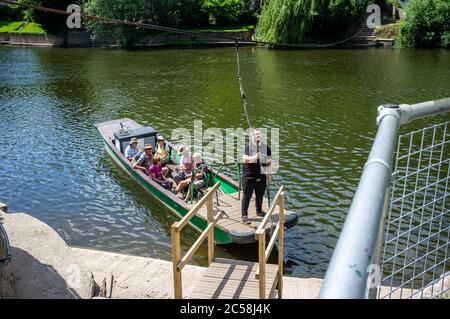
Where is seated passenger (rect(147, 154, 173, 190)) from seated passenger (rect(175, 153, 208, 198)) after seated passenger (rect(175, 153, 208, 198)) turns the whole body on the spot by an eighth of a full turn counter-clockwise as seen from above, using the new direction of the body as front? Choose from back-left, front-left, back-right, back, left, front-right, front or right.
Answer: back-right

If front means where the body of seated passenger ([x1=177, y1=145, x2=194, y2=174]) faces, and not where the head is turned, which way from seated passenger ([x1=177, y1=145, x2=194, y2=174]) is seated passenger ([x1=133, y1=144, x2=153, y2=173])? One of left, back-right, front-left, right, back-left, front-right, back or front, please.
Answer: right

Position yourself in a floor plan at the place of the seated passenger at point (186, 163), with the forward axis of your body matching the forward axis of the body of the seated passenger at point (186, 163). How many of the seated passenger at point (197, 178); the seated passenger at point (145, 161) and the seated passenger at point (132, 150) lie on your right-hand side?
2

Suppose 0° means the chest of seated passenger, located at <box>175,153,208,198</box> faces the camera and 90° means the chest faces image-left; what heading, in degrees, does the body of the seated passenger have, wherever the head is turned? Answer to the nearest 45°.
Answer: approximately 45°

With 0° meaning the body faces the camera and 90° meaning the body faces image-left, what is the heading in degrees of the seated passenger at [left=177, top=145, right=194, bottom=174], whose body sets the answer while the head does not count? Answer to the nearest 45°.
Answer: approximately 45°

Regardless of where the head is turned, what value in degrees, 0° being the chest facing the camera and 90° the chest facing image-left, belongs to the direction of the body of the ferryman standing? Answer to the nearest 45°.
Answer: approximately 0°
